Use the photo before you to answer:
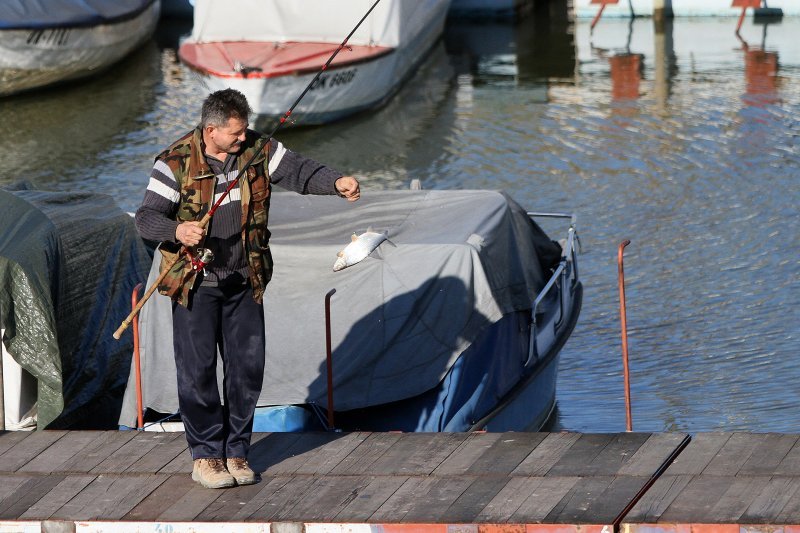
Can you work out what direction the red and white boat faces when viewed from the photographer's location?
facing the viewer and to the left of the viewer

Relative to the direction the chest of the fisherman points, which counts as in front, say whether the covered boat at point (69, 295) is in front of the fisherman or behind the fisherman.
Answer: behind

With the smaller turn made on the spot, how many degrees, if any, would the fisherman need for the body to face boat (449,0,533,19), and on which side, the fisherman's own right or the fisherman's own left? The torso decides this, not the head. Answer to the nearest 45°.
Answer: approximately 135° to the fisherman's own left

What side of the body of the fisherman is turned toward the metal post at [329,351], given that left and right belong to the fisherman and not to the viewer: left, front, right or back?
left

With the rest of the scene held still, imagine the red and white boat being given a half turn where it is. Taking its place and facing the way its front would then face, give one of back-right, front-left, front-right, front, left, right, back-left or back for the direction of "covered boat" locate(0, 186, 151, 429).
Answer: back-right

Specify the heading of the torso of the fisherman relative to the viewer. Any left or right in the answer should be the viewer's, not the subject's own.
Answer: facing the viewer and to the right of the viewer

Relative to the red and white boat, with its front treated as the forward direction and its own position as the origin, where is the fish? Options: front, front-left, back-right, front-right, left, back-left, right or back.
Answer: front-left

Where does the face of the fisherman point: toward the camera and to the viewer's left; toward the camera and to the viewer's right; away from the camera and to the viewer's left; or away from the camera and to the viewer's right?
toward the camera and to the viewer's right

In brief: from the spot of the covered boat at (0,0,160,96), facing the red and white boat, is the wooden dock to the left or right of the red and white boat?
right

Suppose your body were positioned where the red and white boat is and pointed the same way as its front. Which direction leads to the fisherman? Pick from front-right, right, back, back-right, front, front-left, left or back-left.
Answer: front-left
